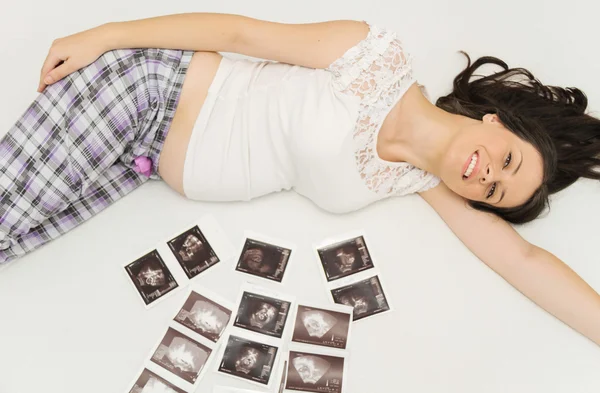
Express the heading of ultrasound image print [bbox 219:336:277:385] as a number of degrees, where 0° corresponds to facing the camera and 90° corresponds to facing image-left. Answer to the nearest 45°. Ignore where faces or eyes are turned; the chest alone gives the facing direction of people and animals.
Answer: approximately 0°
